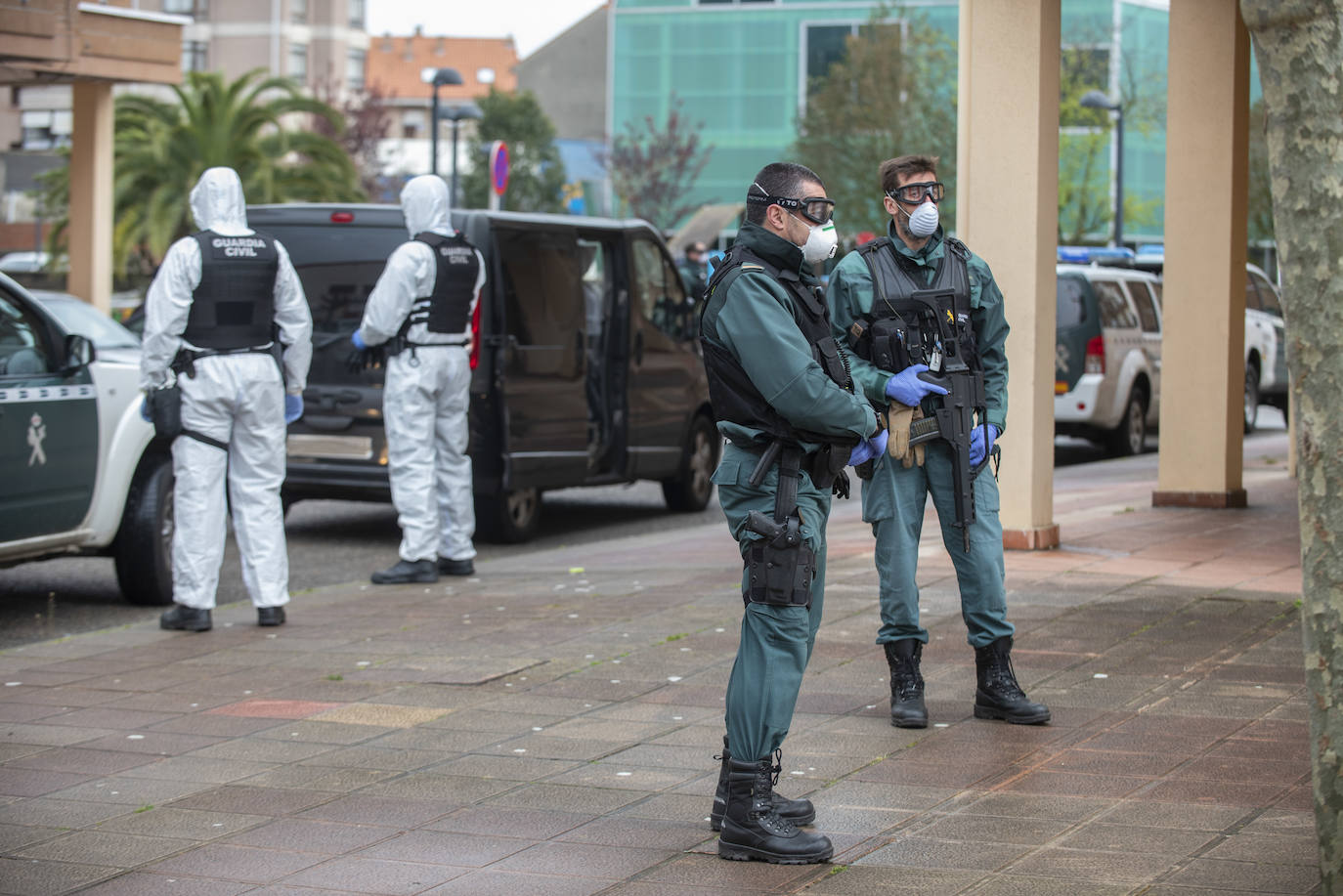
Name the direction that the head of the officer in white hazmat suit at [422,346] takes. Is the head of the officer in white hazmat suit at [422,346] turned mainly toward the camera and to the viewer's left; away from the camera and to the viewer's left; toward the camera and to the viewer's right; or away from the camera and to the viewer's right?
away from the camera and to the viewer's left

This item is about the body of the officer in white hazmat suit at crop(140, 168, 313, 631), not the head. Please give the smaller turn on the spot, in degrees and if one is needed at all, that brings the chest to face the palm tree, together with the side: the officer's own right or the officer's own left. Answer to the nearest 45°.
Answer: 0° — they already face it

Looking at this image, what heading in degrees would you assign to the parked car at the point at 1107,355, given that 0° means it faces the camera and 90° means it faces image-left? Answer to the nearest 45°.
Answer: approximately 225°

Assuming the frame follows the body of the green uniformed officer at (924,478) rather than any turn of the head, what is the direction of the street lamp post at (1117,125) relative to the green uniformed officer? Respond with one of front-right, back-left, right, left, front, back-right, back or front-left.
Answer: back

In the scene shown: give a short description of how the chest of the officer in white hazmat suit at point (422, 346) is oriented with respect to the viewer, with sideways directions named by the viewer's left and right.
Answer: facing away from the viewer and to the left of the viewer

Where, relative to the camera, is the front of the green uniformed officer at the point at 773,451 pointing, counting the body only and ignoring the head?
to the viewer's right

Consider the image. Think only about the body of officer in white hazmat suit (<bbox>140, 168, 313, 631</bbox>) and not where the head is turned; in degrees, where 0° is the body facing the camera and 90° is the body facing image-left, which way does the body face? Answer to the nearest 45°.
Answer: approximately 180°

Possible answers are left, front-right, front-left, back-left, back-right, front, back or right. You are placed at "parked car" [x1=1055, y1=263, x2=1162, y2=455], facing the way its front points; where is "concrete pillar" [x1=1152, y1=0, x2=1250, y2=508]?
back-right

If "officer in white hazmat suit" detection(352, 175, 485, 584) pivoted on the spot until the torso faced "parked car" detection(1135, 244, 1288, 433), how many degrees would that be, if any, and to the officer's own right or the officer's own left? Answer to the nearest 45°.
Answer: approximately 90° to the officer's own right

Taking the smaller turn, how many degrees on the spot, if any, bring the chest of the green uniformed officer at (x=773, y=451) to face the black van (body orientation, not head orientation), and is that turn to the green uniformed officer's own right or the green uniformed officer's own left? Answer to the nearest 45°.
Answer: approximately 90° to the green uniformed officer's own left

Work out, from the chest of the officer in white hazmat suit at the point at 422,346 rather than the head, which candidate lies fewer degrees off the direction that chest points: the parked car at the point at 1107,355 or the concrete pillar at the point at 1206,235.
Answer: the parked car

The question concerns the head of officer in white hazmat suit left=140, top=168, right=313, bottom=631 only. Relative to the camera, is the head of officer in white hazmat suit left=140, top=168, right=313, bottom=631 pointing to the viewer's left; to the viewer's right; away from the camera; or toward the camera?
away from the camera

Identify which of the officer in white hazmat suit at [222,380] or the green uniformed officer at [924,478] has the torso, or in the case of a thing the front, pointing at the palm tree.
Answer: the officer in white hazmat suit

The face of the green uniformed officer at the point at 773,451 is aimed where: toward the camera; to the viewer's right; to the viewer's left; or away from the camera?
to the viewer's right
